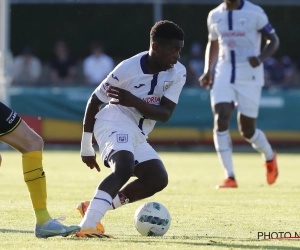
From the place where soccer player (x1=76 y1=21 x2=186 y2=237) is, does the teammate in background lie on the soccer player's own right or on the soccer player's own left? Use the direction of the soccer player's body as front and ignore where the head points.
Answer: on the soccer player's own left

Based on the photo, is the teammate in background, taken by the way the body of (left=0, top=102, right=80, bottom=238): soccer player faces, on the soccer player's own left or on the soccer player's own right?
on the soccer player's own left

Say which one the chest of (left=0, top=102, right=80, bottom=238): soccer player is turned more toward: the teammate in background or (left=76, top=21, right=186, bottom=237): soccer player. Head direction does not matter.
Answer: the soccer player

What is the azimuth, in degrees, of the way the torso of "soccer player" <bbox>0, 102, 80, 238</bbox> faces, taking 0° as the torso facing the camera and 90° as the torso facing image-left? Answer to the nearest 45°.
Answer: approximately 270°
